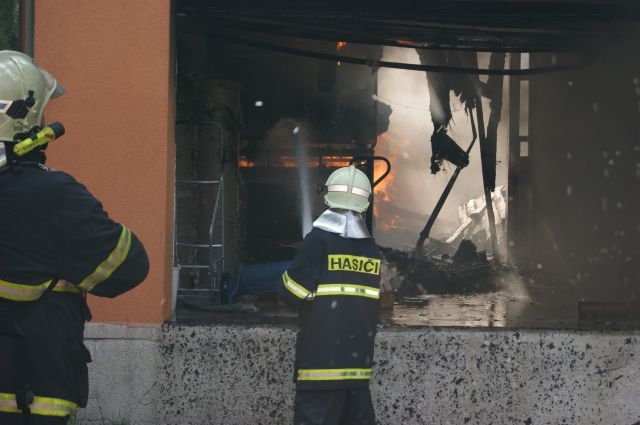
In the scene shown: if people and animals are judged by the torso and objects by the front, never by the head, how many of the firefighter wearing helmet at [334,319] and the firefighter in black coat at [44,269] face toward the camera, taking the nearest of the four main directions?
0

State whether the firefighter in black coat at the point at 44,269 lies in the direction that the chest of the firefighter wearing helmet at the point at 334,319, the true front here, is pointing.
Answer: no

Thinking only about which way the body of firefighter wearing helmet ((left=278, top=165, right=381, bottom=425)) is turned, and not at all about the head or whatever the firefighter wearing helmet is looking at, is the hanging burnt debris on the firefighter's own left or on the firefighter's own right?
on the firefighter's own right

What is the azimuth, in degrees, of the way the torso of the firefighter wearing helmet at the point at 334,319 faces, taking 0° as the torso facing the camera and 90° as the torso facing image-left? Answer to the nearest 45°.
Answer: approximately 135°

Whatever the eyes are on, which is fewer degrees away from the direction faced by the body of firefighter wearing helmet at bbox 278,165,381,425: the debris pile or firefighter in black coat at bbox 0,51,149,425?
the debris pile

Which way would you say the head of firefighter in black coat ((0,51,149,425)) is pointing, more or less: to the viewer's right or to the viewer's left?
to the viewer's right

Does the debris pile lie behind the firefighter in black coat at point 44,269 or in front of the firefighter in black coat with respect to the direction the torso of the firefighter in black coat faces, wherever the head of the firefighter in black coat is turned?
in front

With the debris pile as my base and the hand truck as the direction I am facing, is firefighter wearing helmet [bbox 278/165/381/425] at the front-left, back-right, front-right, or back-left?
front-left

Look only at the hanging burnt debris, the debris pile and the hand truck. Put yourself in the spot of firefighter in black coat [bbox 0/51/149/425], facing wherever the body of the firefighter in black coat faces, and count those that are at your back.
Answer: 0

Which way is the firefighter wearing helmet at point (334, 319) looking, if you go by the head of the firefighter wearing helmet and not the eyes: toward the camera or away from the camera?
away from the camera

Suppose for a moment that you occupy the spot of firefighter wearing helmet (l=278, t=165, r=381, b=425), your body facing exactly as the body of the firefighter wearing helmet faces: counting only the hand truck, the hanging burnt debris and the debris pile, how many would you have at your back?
0

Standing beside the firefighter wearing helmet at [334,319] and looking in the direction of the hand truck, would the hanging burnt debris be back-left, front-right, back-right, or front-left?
front-right

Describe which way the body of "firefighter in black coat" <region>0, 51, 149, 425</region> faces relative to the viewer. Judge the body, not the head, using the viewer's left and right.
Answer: facing away from the viewer and to the right of the viewer

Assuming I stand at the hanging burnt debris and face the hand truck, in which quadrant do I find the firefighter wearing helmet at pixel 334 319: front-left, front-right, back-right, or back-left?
front-left

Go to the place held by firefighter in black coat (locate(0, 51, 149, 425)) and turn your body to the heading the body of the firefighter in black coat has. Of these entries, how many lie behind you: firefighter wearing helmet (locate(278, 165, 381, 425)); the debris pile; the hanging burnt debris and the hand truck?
0

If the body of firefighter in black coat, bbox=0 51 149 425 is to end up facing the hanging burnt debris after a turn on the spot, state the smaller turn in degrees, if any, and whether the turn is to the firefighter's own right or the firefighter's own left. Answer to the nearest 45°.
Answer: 0° — they already face it
